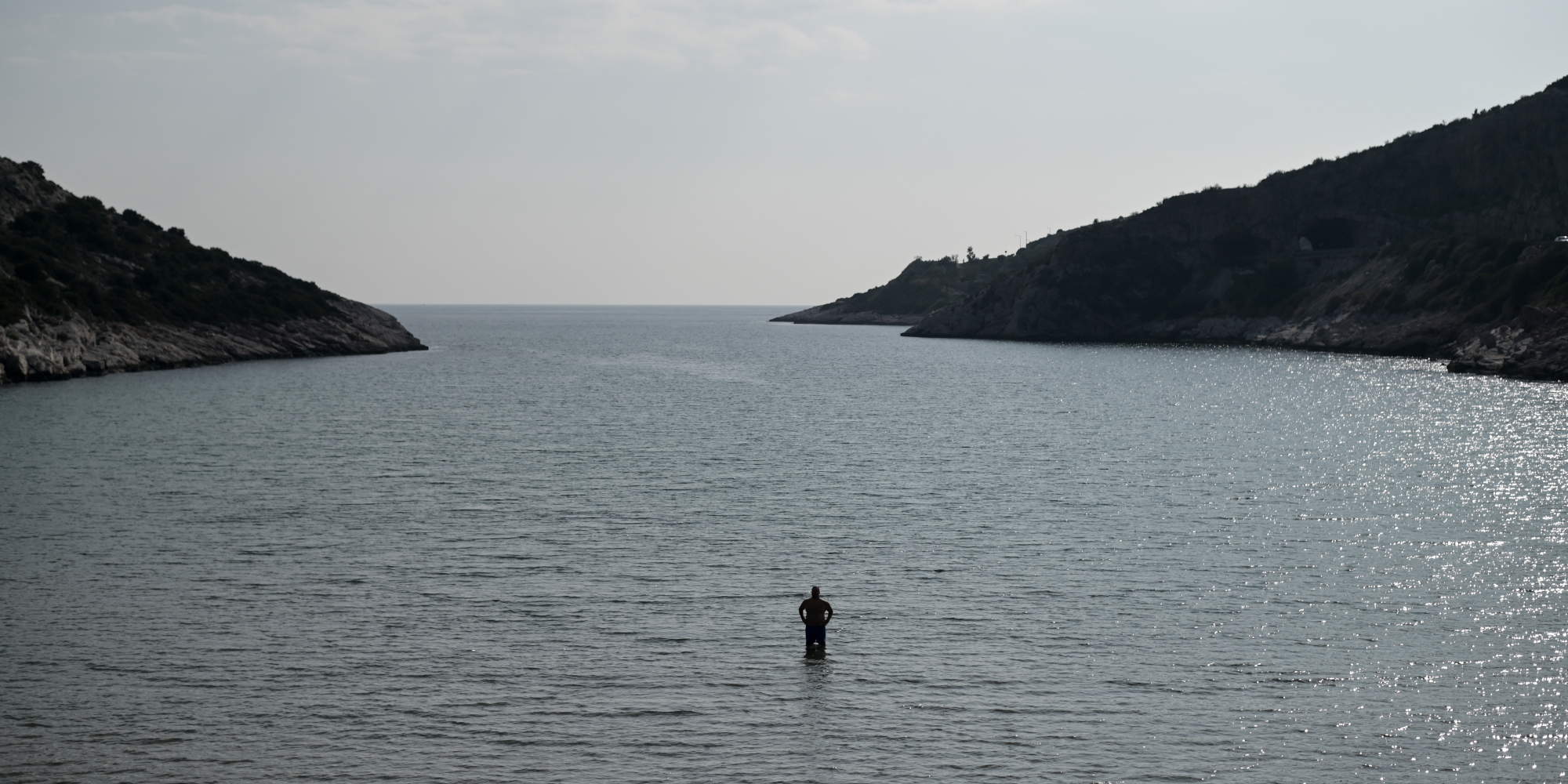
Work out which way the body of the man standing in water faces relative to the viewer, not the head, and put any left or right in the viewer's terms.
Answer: facing away from the viewer
